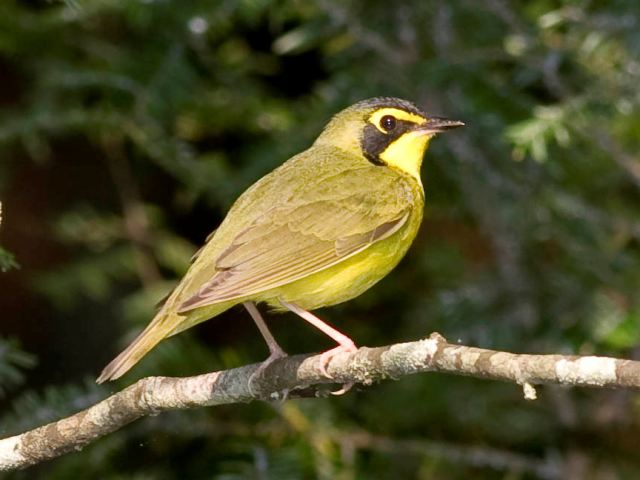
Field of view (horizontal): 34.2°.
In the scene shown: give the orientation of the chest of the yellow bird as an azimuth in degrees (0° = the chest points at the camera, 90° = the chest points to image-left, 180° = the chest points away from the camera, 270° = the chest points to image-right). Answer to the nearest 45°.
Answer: approximately 270°
